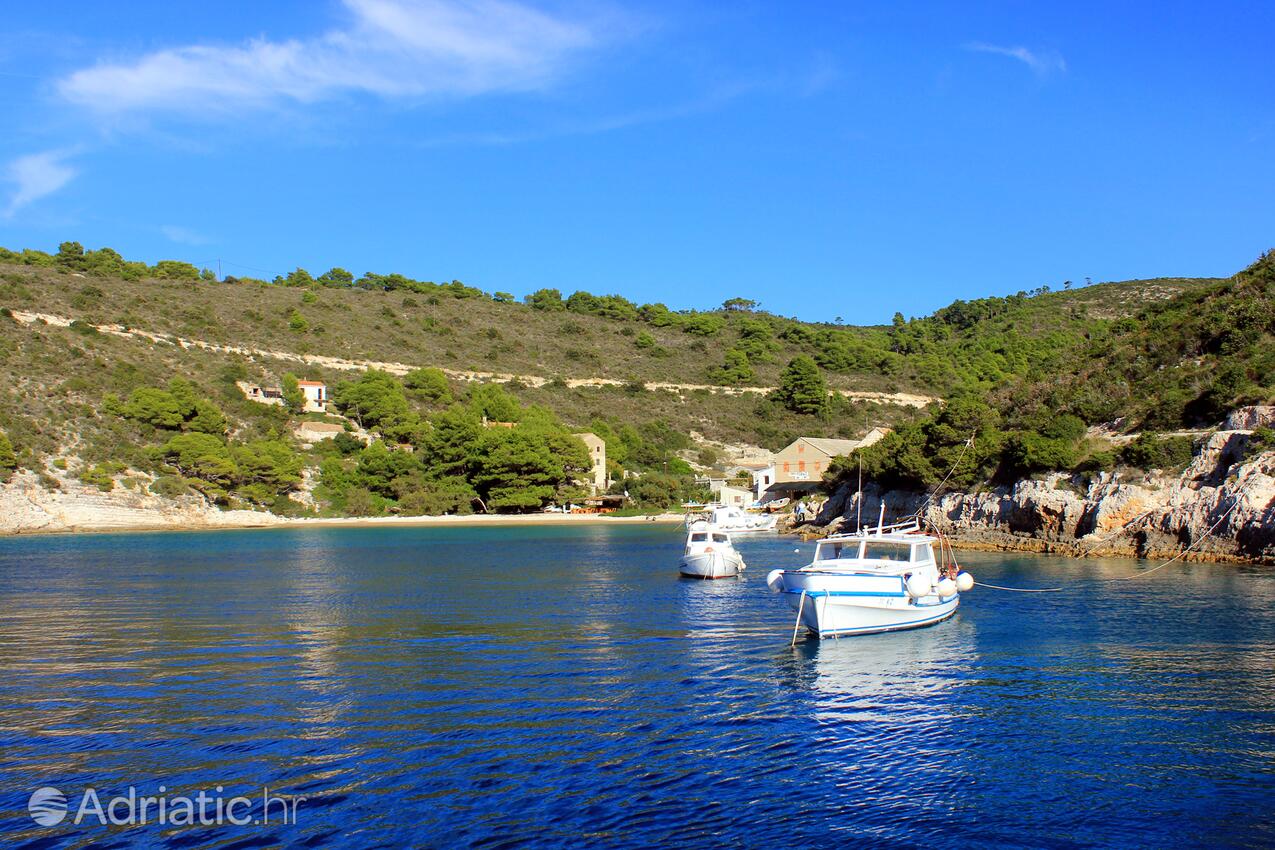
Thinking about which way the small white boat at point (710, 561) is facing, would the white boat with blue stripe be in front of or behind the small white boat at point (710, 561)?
in front

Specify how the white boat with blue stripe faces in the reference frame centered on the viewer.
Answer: facing the viewer and to the left of the viewer

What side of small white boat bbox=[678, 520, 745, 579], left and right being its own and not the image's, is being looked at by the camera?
front
